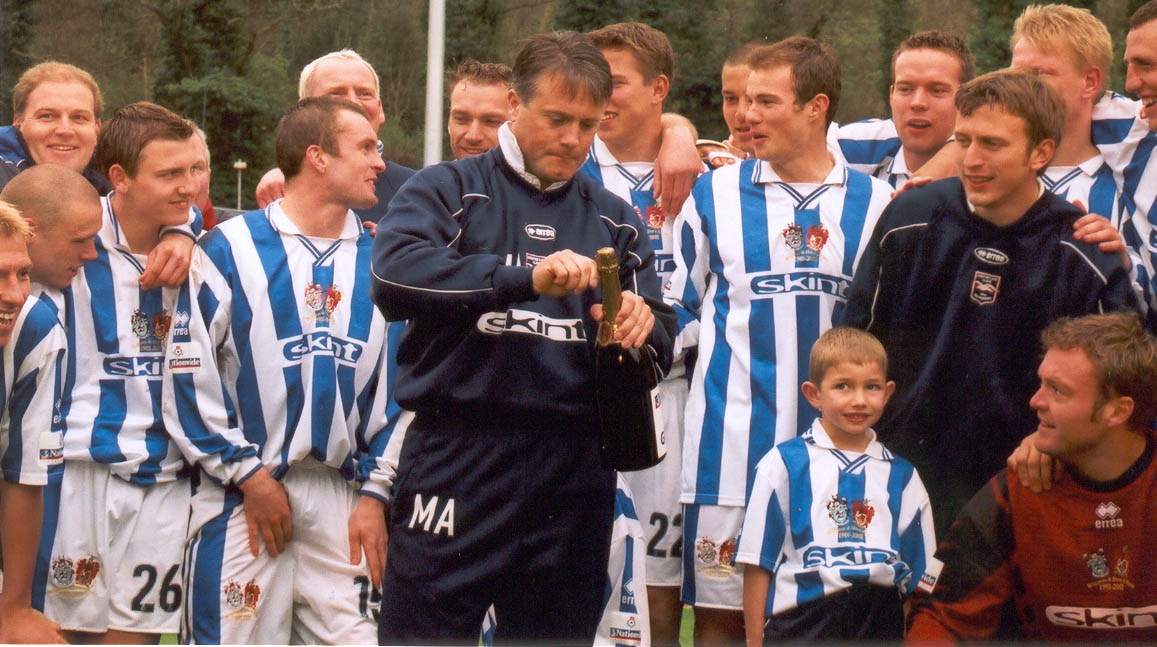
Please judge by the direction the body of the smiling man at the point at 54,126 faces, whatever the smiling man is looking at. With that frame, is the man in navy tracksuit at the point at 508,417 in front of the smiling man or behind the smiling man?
in front

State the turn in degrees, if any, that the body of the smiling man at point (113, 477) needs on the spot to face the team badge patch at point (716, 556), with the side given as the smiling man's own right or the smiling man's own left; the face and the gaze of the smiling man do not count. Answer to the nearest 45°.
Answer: approximately 45° to the smiling man's own left

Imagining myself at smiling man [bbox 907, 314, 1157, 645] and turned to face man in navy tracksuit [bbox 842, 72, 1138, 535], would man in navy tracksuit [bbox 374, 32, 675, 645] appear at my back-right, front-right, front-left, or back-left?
front-left

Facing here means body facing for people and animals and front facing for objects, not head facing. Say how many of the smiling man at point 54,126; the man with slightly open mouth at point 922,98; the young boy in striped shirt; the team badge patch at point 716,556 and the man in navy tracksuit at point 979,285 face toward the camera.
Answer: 5

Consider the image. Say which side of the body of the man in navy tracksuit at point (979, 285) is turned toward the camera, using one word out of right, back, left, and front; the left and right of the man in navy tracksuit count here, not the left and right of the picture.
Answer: front

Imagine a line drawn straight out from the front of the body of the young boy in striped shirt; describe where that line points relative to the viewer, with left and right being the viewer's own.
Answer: facing the viewer

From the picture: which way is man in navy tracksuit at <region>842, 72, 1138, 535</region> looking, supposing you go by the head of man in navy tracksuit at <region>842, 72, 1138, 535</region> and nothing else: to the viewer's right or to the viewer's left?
to the viewer's left

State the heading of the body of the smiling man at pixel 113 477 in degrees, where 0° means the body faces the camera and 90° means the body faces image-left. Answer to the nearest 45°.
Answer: approximately 315°

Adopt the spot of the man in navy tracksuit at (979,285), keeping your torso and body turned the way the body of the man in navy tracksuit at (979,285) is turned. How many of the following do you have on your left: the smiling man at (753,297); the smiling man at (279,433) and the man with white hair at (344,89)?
0

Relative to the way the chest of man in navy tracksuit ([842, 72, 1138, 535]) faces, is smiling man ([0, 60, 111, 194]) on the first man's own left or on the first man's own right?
on the first man's own right

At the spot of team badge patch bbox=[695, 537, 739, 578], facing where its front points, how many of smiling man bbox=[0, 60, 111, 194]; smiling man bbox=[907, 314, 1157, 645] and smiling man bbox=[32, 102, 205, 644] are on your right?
2

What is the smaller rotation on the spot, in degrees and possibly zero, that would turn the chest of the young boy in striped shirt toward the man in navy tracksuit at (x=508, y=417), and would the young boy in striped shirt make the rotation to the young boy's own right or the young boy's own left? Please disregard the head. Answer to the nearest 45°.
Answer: approximately 45° to the young boy's own right

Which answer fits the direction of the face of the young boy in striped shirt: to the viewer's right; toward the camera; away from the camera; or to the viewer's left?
toward the camera

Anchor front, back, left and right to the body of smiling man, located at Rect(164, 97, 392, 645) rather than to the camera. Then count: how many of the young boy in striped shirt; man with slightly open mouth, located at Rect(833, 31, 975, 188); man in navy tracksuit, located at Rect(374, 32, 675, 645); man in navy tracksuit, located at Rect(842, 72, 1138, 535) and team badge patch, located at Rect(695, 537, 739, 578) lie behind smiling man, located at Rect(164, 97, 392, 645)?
0

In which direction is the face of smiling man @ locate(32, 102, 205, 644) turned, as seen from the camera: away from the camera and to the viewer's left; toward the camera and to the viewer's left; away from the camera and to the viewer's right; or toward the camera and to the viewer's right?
toward the camera and to the viewer's right

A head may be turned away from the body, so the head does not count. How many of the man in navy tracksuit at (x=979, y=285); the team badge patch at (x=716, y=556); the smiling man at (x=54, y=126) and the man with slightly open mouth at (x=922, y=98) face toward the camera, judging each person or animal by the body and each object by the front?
4

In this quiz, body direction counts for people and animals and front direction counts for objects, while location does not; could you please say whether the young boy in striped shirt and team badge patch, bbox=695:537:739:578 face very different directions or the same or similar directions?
same or similar directions

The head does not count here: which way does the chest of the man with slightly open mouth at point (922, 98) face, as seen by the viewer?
toward the camera
